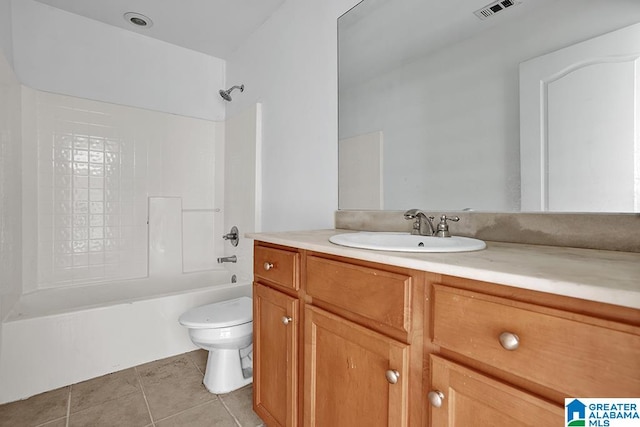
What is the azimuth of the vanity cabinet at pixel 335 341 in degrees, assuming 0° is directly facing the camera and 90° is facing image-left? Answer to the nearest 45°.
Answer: approximately 45°

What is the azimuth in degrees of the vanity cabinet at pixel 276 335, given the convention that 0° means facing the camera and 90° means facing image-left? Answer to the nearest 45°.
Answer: approximately 45°

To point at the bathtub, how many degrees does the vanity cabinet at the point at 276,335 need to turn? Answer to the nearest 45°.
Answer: approximately 90° to its right
